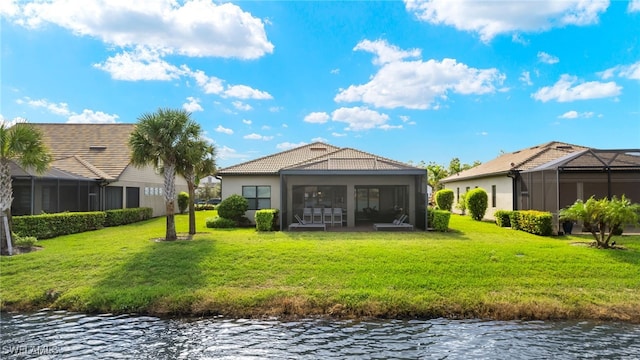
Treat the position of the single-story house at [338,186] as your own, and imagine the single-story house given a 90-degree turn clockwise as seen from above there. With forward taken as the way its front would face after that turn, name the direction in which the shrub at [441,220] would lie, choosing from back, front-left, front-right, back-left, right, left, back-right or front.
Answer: front-right

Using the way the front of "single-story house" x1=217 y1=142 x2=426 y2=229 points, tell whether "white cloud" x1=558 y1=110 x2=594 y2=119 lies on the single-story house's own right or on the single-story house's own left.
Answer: on the single-story house's own right

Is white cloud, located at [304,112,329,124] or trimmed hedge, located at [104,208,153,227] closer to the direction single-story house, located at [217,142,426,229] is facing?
the white cloud

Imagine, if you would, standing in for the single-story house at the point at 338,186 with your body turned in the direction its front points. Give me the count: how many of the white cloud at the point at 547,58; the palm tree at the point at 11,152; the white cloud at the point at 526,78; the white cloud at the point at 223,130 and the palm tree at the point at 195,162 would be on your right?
2

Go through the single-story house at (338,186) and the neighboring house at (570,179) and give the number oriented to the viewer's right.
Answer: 0

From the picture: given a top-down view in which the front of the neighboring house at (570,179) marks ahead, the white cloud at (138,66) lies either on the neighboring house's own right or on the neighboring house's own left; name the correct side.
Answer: on the neighboring house's own left

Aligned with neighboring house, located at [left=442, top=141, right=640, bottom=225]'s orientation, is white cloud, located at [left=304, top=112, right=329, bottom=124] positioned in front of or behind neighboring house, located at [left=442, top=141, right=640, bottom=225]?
in front

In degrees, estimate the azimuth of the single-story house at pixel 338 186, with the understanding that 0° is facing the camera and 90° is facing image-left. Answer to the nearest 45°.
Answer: approximately 180°

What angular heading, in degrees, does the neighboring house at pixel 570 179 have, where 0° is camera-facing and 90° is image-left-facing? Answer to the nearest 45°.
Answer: approximately 135°

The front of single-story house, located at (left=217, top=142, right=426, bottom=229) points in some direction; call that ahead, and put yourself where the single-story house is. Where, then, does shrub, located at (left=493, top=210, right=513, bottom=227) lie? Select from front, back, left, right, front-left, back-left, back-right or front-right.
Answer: right
